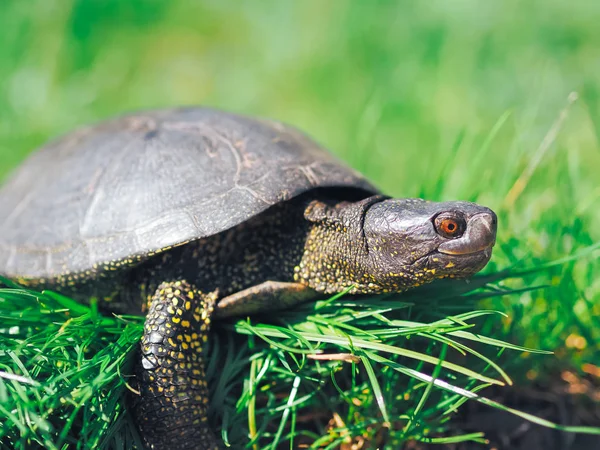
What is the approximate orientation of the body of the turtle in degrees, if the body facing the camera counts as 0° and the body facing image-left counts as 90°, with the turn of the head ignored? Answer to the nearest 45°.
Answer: approximately 270°
